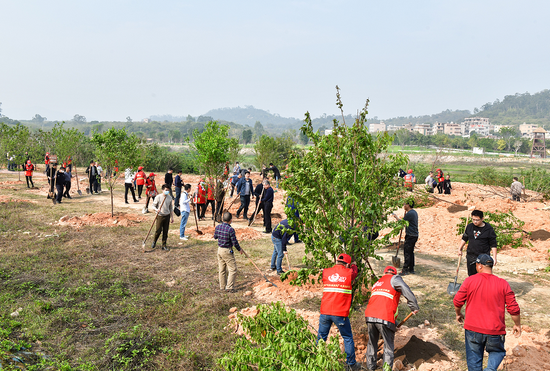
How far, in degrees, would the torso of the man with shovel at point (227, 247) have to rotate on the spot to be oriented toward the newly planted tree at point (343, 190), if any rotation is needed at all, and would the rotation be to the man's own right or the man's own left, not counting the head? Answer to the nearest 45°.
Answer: approximately 90° to the man's own right

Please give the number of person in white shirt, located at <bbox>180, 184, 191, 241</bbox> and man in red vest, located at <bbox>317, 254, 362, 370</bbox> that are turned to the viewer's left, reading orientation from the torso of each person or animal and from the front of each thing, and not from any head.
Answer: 0

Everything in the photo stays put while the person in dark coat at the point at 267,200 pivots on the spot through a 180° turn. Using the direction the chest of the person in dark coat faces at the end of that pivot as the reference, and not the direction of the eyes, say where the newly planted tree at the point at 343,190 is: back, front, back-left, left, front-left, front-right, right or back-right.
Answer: right

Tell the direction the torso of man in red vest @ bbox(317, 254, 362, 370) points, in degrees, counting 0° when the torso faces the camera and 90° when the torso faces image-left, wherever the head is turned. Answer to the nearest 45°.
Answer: approximately 225°

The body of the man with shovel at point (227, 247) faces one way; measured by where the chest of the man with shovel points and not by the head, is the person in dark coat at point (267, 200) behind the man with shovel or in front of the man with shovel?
in front
